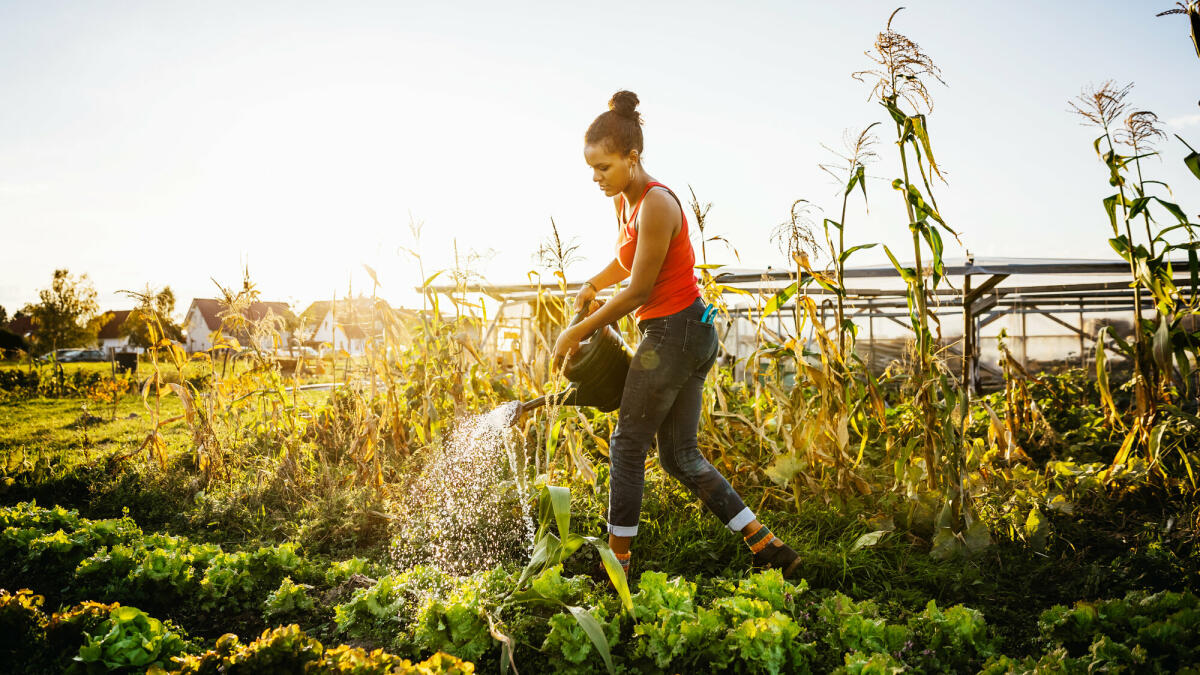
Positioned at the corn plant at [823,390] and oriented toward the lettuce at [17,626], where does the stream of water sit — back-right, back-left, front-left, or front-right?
front-right

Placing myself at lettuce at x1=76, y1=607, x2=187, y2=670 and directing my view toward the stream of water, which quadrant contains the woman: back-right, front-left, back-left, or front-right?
front-right

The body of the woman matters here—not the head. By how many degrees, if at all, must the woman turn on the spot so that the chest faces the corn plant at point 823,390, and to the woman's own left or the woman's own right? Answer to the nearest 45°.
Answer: approximately 135° to the woman's own right

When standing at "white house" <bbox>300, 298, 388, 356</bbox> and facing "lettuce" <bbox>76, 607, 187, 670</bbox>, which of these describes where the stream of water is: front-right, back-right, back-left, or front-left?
front-left

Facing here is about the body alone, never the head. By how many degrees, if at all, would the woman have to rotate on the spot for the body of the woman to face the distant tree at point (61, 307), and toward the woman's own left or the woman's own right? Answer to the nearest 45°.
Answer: approximately 45° to the woman's own right

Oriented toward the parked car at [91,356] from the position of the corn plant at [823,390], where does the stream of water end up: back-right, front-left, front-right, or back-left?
back-left

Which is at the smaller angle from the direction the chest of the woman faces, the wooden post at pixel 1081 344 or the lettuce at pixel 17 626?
the lettuce

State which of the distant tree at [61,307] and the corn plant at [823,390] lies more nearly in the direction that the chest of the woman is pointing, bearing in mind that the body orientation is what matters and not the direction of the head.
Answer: the distant tree

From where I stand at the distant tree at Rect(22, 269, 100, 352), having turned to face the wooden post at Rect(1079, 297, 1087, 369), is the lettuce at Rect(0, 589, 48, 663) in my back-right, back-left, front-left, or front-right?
front-right

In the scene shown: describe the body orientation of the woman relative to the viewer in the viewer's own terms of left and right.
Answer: facing to the left of the viewer

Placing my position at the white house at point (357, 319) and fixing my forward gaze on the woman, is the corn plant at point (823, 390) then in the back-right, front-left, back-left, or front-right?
front-left
